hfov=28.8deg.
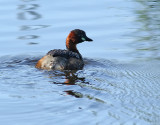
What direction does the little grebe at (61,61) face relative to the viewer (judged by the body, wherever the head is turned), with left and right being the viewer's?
facing to the right of the viewer
